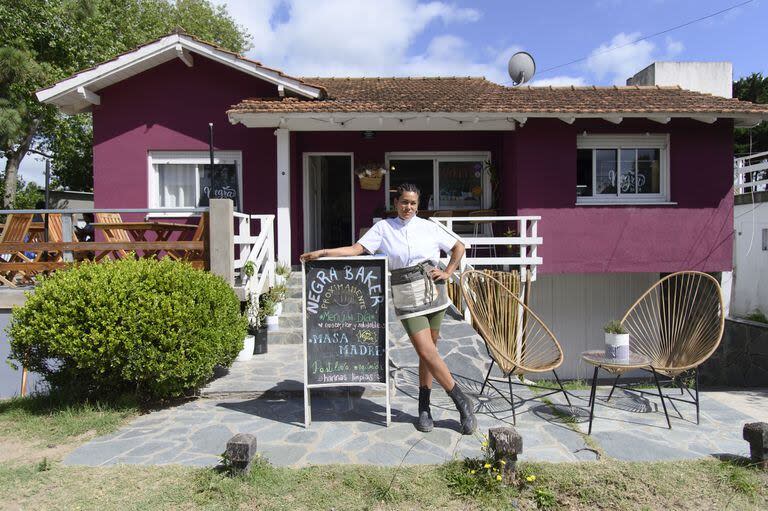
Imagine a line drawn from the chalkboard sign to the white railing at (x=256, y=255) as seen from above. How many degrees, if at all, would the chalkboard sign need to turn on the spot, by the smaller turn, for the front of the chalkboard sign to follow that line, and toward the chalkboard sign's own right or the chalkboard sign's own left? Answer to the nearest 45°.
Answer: approximately 180°

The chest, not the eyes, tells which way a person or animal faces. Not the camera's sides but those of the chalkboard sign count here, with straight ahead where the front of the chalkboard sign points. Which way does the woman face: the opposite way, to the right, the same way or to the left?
the same way

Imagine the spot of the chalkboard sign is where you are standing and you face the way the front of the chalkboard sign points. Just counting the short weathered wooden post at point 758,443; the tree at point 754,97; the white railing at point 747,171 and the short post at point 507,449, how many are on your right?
0

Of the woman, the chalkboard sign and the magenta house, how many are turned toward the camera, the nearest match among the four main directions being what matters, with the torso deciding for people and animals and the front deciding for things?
3

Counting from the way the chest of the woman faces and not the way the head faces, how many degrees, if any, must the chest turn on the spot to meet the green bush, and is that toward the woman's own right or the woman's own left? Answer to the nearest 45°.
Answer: approximately 90° to the woman's own right

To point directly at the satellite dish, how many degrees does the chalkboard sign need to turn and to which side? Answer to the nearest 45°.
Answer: approximately 135° to its left

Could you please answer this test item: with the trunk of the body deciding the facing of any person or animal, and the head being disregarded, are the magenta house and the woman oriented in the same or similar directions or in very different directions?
same or similar directions

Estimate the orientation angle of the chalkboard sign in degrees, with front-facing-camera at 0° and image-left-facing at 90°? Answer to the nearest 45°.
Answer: approximately 0°

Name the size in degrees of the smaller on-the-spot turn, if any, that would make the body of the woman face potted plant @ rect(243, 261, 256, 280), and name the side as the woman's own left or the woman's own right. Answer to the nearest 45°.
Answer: approximately 135° to the woman's own right

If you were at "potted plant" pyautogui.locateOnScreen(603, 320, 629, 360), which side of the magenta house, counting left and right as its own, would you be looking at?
front

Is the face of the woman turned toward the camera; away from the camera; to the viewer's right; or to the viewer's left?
toward the camera

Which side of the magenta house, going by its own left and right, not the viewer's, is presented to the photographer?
front

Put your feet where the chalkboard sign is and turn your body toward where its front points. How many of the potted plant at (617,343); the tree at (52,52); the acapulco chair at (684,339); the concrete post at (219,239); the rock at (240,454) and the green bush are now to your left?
2

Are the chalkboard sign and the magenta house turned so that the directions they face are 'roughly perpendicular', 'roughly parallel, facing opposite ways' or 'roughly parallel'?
roughly parallel

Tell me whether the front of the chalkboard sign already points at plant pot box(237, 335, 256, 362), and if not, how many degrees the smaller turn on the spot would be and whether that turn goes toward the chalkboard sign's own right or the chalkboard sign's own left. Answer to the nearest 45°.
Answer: approximately 135° to the chalkboard sign's own right

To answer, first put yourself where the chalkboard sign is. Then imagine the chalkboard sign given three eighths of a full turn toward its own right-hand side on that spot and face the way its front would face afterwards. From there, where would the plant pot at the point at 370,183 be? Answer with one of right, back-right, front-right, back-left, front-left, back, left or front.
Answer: front-right

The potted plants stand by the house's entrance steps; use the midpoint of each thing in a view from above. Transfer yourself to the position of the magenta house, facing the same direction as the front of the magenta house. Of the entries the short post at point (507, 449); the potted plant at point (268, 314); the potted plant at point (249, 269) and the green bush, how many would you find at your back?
0
